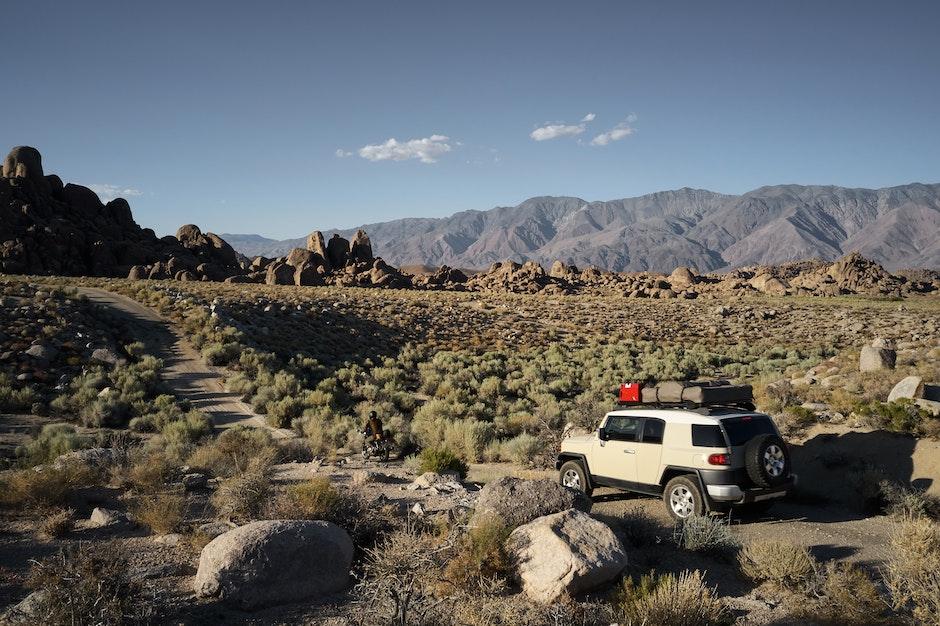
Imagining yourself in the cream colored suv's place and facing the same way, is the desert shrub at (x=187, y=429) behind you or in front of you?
in front

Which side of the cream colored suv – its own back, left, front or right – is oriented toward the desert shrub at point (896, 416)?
right

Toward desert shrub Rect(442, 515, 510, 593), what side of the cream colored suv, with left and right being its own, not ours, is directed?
left

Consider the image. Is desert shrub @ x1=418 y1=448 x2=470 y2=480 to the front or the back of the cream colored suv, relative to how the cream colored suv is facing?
to the front

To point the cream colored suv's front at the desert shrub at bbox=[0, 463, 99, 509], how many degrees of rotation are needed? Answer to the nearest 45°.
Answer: approximately 45° to its left

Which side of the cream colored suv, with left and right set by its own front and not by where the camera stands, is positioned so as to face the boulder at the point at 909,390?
right

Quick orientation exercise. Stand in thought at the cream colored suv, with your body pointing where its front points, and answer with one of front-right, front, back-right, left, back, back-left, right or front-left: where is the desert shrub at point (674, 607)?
back-left

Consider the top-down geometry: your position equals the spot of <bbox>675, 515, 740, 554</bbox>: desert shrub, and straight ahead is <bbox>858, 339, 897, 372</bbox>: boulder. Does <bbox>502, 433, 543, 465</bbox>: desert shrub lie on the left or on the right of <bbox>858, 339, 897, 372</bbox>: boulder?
left

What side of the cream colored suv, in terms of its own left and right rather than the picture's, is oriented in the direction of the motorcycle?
front

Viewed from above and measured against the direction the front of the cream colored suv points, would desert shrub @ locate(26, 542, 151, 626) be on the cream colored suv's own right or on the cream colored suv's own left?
on the cream colored suv's own left

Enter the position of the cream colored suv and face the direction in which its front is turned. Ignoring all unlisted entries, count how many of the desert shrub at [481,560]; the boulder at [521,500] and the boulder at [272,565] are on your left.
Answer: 3

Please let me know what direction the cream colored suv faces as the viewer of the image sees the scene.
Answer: facing away from the viewer and to the left of the viewer

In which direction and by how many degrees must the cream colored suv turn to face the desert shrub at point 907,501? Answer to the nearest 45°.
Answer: approximately 90° to its right

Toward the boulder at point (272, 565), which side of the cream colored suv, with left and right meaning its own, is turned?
left
